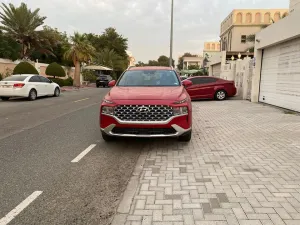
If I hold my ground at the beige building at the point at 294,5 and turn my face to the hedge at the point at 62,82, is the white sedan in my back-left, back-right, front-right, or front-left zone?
front-left

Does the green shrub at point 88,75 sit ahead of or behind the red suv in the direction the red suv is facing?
behind

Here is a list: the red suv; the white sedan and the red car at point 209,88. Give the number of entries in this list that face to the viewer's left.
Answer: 1

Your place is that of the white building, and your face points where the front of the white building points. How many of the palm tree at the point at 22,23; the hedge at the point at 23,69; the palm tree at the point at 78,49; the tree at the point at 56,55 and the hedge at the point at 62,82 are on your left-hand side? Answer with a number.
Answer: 0

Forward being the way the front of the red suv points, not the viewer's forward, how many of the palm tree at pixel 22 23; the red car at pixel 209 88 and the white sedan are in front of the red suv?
0

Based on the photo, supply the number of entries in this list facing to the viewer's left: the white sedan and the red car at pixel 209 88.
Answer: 1

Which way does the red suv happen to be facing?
toward the camera

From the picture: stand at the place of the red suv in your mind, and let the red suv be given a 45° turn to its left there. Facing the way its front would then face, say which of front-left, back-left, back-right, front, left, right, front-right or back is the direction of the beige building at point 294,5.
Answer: left

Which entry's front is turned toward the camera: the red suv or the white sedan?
the red suv

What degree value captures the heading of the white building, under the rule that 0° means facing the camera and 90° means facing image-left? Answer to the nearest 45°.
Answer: approximately 45°

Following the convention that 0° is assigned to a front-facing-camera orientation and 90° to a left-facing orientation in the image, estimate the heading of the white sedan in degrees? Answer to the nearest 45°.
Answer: approximately 225°

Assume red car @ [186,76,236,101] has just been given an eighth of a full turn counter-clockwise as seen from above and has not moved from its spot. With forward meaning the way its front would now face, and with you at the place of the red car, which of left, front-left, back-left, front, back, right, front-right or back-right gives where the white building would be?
left

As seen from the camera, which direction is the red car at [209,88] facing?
to the viewer's left

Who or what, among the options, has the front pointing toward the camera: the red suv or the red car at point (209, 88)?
the red suv

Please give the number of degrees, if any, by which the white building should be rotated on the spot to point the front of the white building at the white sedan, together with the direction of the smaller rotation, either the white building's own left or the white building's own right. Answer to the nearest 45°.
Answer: approximately 45° to the white building's own right

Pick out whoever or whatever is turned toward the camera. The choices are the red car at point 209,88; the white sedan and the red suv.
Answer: the red suv
